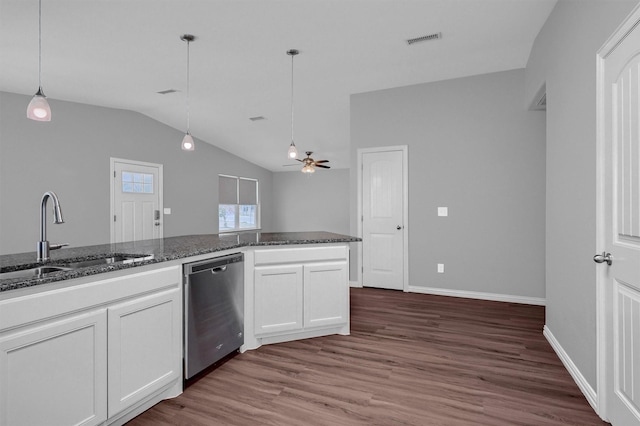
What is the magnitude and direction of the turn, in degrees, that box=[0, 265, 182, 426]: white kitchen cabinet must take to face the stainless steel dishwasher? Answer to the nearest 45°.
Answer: approximately 90° to its left

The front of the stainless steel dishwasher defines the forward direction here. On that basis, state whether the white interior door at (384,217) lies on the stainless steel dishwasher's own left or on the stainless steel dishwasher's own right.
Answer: on the stainless steel dishwasher's own left

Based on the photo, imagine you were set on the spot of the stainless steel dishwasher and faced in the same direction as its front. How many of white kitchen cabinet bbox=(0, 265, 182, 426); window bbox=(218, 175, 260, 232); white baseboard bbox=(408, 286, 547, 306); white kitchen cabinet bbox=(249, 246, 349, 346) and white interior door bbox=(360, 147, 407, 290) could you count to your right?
1

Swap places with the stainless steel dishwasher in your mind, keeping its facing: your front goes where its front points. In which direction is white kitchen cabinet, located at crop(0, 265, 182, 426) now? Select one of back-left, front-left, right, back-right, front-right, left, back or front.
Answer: right

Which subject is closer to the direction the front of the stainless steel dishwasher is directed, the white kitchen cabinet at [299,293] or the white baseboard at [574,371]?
the white baseboard

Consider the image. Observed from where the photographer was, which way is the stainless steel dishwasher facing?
facing the viewer and to the right of the viewer

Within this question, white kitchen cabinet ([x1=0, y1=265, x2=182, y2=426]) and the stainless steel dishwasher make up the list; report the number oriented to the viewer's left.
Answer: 0
